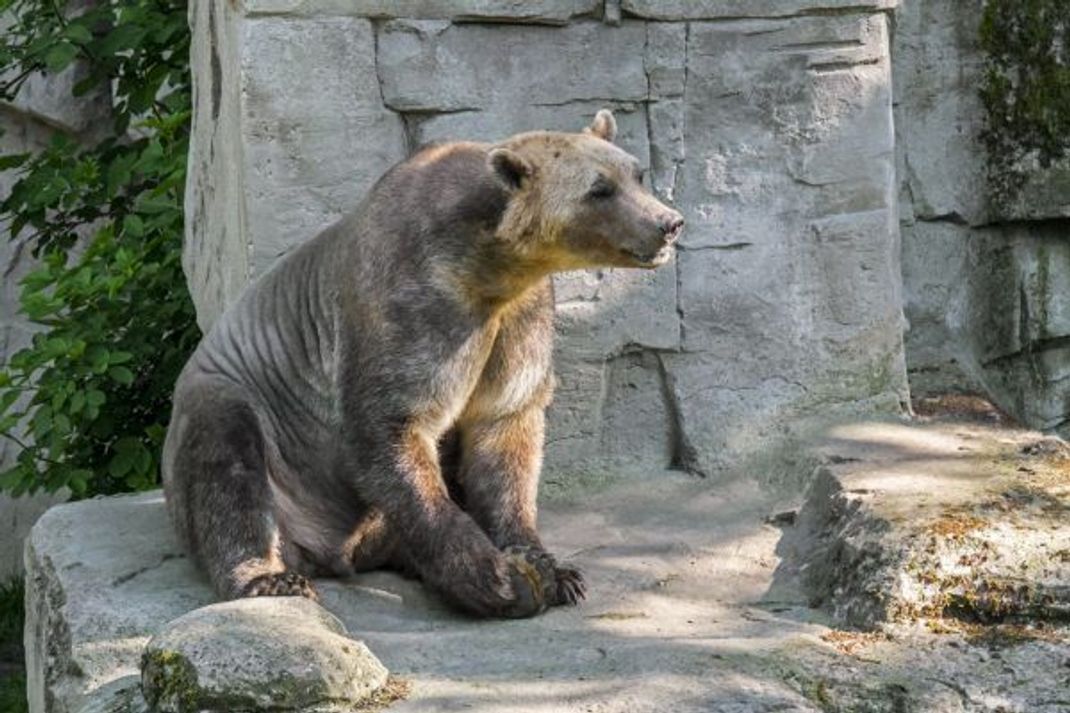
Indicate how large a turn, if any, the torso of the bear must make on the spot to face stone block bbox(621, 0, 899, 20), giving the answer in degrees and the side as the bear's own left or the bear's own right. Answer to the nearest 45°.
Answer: approximately 90° to the bear's own left

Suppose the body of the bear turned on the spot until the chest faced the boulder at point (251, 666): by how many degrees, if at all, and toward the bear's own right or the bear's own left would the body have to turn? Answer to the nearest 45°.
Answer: approximately 90° to the bear's own right

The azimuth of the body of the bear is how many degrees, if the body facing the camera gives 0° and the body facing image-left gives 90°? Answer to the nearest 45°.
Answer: approximately 315°

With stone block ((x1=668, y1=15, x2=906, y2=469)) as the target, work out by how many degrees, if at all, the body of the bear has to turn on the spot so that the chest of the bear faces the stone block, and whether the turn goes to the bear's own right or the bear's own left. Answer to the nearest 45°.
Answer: approximately 90° to the bear's own left
